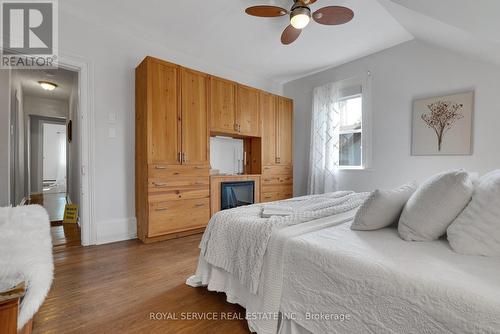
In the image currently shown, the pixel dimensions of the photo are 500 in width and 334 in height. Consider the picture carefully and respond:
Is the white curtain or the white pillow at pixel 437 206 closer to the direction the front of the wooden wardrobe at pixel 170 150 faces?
the white pillow

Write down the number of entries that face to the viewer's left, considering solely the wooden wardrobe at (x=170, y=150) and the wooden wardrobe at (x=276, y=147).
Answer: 0

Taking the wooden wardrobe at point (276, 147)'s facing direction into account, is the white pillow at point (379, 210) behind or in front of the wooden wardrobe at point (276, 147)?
in front

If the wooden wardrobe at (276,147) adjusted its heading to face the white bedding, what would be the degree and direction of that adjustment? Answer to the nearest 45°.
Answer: approximately 45° to its right

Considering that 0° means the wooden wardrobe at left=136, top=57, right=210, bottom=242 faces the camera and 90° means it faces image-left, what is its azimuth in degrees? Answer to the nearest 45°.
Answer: approximately 315°

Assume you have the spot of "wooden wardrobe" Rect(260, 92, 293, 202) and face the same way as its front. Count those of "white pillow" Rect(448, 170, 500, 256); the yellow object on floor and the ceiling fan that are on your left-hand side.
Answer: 0

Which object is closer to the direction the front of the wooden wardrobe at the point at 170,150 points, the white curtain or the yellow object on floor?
the white curtain

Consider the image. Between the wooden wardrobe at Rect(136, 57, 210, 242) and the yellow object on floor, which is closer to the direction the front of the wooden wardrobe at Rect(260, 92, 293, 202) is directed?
the wooden wardrobe

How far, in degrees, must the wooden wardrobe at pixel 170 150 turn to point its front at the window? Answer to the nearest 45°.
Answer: approximately 45° to its left

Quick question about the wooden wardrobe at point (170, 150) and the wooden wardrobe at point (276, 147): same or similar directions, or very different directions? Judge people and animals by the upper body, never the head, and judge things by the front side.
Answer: same or similar directions

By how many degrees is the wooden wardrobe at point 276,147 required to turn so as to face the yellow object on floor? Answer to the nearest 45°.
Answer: approximately 135° to its right

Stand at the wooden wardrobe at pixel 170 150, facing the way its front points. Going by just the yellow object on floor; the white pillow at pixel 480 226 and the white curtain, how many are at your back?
1

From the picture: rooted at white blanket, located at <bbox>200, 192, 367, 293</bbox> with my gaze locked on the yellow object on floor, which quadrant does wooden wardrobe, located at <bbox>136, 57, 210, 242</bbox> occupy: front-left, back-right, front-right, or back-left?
front-right

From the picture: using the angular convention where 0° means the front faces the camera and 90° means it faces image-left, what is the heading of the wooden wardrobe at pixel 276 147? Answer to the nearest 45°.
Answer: approximately 315°

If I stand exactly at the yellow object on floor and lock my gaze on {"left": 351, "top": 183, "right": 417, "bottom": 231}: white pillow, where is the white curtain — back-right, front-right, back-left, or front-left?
front-left

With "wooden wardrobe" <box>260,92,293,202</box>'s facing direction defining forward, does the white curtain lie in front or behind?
in front
